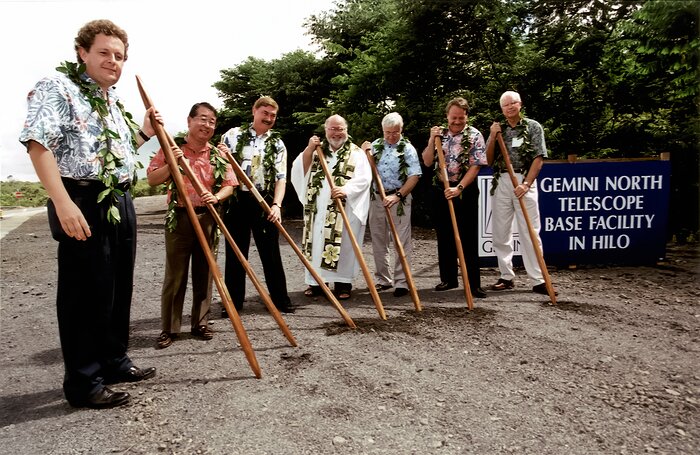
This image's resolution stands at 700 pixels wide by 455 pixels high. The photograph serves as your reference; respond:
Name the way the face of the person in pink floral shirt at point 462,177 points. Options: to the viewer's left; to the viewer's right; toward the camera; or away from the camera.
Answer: toward the camera

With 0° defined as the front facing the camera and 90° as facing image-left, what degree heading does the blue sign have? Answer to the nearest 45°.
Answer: approximately 0°

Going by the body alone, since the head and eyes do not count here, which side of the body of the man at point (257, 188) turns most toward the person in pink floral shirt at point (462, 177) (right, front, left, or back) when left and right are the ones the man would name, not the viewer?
left

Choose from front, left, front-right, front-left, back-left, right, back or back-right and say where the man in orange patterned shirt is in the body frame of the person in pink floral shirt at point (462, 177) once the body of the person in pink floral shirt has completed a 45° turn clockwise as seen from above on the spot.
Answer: front

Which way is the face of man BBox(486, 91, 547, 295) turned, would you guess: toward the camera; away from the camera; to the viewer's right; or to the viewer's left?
toward the camera

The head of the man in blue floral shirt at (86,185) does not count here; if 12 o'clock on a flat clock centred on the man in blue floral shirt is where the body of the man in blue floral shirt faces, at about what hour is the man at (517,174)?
The man is roughly at 10 o'clock from the man in blue floral shirt.

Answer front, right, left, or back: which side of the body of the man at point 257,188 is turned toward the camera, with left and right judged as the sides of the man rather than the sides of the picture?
front

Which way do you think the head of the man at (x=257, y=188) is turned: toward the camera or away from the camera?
toward the camera

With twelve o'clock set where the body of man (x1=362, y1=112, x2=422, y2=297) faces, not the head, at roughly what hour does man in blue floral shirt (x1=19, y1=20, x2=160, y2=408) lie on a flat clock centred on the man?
The man in blue floral shirt is roughly at 1 o'clock from the man.

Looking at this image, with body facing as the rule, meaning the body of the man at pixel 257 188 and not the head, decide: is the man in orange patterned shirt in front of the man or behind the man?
in front

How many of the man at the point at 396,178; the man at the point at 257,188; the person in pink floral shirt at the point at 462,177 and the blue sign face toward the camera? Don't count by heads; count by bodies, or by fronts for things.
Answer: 4

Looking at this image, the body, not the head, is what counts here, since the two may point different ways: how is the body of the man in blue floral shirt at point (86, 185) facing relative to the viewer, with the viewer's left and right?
facing the viewer and to the right of the viewer

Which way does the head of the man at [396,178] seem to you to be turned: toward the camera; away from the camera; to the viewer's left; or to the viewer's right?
toward the camera

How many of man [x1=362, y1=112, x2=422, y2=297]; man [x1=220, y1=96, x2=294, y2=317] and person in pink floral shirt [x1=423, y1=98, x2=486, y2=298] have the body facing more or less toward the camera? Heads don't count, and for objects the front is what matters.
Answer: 3

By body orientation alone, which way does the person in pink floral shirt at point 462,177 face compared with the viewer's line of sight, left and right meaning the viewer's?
facing the viewer

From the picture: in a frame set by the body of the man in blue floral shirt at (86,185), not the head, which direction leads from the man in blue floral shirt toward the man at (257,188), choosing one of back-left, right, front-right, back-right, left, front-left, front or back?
left

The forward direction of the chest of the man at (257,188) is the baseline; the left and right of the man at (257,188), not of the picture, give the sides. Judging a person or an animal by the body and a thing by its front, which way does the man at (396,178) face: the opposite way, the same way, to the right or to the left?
the same way
